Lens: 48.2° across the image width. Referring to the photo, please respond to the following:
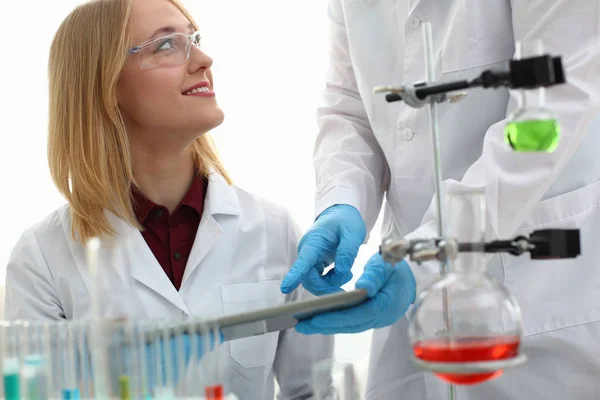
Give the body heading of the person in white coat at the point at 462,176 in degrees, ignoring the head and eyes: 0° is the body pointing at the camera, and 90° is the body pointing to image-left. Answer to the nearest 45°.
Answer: approximately 45°

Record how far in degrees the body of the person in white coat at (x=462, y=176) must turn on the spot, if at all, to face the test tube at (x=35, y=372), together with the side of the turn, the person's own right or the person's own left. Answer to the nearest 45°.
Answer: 0° — they already face it

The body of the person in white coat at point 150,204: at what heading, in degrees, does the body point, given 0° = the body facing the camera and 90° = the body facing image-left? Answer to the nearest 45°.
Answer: approximately 315°

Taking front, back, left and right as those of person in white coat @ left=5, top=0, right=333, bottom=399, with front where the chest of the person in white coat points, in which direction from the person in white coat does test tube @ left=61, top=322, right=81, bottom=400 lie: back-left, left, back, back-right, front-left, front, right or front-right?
front-right

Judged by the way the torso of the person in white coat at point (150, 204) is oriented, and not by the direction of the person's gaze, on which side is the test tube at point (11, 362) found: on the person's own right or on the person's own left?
on the person's own right
